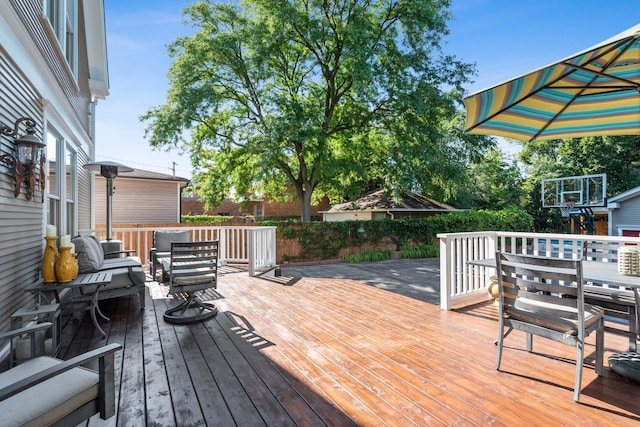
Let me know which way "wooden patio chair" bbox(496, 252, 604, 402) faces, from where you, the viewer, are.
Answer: facing away from the viewer and to the right of the viewer

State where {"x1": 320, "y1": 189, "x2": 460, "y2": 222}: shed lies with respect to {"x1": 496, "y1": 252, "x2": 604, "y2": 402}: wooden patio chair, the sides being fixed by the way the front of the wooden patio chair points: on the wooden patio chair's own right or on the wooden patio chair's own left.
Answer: on the wooden patio chair's own left

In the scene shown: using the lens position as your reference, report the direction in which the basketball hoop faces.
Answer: facing the viewer and to the left of the viewer

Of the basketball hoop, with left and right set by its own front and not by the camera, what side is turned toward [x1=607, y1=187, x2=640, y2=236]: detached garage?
left

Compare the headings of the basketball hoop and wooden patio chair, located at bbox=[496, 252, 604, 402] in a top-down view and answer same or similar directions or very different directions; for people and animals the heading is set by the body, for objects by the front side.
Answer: very different directions

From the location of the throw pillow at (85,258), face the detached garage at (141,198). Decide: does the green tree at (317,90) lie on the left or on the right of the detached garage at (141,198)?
right

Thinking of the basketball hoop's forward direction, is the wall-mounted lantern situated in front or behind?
in front

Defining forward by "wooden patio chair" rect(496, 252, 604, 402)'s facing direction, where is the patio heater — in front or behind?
behind

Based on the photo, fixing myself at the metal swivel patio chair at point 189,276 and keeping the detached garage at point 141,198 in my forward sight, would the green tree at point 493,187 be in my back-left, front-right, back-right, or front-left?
front-right

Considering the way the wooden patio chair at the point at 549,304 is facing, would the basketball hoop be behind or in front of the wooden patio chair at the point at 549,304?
in front

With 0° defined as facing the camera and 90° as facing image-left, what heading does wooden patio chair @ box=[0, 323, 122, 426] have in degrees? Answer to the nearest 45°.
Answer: approximately 225°

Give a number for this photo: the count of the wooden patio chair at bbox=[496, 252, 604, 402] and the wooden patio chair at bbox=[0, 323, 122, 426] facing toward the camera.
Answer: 0

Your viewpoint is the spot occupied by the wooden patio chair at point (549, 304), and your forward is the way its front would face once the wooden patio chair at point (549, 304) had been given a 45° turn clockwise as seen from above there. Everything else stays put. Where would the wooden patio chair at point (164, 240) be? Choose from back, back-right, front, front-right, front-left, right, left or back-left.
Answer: back

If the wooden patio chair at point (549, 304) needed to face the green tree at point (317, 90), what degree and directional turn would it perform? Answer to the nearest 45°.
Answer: approximately 90° to its left

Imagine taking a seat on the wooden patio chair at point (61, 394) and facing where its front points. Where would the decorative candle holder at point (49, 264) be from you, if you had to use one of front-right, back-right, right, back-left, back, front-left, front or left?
front-left
